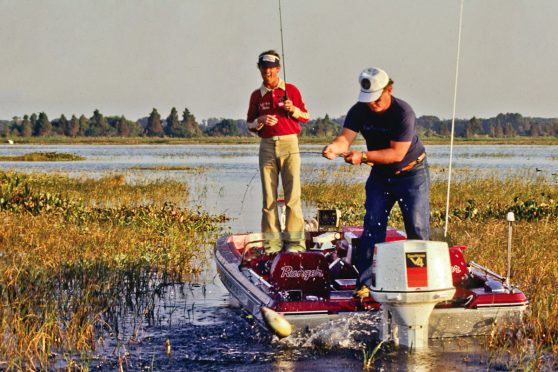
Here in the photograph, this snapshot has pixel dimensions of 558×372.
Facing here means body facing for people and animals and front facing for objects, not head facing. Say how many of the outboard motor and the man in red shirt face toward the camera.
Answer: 1

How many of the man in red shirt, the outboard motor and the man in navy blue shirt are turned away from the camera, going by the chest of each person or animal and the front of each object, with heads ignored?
1

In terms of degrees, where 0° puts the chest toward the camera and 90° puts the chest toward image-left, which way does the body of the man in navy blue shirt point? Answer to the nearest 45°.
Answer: approximately 45°

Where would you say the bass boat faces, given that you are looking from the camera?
facing away from the viewer and to the left of the viewer

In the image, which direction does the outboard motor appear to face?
away from the camera

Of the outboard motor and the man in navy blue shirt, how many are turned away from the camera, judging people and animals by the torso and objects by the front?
1

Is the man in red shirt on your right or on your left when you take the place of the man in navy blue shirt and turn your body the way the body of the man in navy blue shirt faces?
on your right

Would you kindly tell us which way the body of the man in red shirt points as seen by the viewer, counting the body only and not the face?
toward the camera

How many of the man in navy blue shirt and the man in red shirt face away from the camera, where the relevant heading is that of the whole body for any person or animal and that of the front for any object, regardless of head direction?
0
